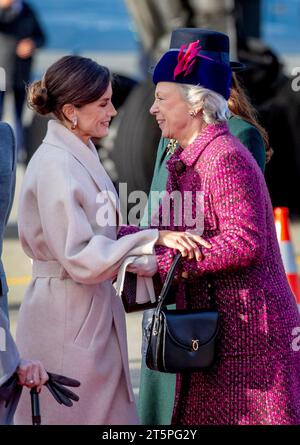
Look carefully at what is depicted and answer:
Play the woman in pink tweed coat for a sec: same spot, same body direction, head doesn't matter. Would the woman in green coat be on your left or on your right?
on your right

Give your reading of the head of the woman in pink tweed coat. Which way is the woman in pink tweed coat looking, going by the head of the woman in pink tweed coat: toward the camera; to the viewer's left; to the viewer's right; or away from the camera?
to the viewer's left

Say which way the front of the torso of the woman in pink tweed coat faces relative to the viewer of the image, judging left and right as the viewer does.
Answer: facing to the left of the viewer

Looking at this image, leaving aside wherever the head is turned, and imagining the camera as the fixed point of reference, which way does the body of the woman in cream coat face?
to the viewer's right

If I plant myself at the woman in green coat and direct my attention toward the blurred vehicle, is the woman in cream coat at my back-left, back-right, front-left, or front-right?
back-left

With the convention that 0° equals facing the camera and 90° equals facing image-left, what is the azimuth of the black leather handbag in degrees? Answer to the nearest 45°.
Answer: approximately 315°

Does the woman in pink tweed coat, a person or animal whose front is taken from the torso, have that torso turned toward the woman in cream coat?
yes

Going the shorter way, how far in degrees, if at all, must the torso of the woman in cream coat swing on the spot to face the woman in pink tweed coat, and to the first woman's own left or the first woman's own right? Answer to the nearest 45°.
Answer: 0° — they already face them

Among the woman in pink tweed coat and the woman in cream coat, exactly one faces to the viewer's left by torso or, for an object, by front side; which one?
the woman in pink tweed coat

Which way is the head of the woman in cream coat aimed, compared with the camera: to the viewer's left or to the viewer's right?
to the viewer's right
